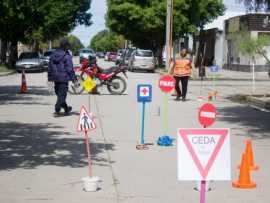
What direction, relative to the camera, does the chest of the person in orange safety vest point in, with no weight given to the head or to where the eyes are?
toward the camera

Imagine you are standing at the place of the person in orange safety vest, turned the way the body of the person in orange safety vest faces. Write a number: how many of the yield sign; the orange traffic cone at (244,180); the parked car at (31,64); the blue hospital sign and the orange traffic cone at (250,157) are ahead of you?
4

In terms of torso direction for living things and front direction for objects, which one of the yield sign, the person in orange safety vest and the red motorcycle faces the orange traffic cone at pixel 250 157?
the person in orange safety vest

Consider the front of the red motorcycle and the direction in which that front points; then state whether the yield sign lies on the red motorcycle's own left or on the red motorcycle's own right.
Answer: on the red motorcycle's own left

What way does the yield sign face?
toward the camera

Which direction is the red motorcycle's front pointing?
to the viewer's left

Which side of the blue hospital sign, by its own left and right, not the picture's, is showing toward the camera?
front

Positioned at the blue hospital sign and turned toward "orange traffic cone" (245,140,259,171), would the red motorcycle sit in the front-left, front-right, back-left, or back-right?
back-left

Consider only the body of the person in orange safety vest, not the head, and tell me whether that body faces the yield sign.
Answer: yes

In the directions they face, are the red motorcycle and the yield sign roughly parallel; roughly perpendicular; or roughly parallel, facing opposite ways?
roughly perpendicular

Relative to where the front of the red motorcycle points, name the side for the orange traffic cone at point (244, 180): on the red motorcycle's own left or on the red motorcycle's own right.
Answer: on the red motorcycle's own left

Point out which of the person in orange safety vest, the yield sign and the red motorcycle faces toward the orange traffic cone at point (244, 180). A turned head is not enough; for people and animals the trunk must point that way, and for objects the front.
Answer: the person in orange safety vest
